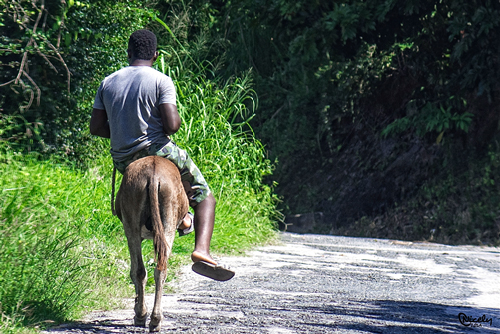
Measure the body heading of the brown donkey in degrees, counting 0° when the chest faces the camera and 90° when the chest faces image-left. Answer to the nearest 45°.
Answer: approximately 180°

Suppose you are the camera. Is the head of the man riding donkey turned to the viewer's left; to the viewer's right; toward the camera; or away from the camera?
away from the camera
